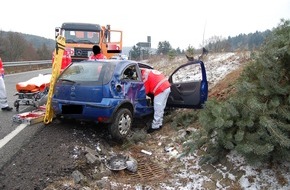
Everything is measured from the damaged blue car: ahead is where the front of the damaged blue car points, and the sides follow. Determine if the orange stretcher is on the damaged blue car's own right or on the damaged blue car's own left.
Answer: on the damaged blue car's own left

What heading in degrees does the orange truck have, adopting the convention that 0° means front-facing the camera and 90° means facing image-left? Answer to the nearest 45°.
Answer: approximately 0°

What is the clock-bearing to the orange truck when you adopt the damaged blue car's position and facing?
The orange truck is roughly at 10 o'clock from the damaged blue car.

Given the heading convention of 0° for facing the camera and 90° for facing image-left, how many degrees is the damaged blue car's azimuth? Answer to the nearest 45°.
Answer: approximately 225°
